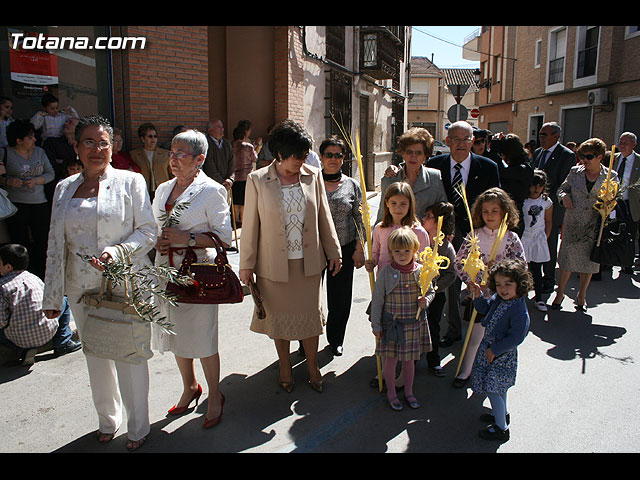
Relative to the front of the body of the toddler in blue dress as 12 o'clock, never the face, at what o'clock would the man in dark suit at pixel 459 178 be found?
The man in dark suit is roughly at 4 o'clock from the toddler in blue dress.

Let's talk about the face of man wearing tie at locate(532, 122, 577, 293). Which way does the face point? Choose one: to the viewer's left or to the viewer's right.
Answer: to the viewer's left

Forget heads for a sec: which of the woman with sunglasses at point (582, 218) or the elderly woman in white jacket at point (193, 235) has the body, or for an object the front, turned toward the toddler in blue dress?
the woman with sunglasses

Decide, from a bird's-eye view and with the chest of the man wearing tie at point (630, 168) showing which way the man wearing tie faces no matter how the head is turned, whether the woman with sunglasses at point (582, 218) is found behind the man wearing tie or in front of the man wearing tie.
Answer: in front

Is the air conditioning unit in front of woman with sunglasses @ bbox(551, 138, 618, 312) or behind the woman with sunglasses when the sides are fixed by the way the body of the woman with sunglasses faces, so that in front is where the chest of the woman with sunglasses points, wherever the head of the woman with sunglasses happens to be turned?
behind

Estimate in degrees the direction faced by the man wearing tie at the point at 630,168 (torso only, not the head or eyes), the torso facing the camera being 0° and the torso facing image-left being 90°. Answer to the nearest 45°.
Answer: approximately 45°

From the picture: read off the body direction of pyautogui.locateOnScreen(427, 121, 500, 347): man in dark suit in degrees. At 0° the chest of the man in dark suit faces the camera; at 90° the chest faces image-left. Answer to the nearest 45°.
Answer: approximately 0°

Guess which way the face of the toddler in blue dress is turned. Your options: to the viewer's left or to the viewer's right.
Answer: to the viewer's left

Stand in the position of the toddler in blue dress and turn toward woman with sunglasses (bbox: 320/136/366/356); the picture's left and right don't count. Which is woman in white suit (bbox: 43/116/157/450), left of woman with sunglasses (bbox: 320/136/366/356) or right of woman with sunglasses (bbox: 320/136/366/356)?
left
